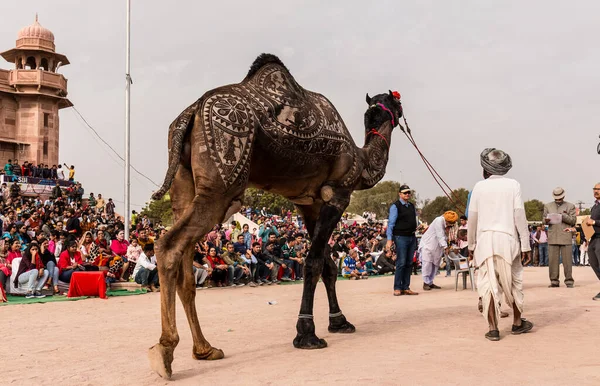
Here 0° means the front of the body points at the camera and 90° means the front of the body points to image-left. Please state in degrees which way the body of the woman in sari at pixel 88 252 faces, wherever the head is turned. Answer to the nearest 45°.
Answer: approximately 315°

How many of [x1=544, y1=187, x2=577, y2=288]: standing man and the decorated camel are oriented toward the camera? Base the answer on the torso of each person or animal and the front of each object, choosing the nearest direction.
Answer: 1

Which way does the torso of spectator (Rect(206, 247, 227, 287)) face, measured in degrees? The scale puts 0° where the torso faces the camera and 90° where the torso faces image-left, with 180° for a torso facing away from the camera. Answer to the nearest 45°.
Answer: approximately 315°

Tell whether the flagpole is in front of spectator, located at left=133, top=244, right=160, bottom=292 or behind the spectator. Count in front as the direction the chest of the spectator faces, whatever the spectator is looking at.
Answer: behind
